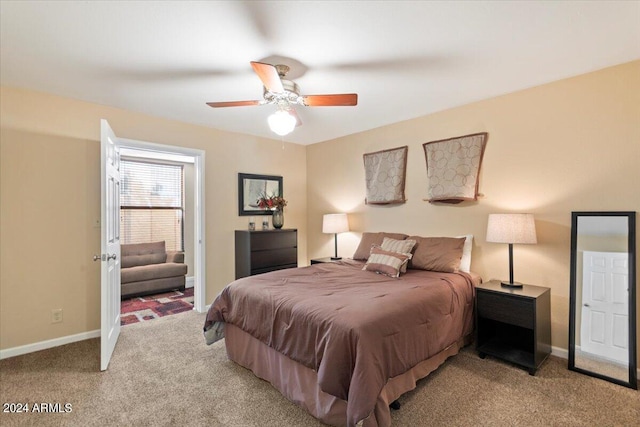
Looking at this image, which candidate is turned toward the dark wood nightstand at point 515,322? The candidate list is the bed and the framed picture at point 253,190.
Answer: the framed picture

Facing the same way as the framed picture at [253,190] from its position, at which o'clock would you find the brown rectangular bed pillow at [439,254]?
The brown rectangular bed pillow is roughly at 12 o'clock from the framed picture.

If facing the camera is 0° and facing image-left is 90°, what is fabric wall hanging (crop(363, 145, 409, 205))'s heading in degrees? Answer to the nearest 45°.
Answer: approximately 45°

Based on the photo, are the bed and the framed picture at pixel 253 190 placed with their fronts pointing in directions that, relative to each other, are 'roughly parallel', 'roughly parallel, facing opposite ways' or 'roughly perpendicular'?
roughly perpendicular

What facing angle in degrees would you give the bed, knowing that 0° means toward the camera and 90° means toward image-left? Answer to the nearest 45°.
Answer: approximately 45°

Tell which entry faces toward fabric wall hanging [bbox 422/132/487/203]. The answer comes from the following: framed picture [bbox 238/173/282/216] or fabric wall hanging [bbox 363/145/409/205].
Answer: the framed picture

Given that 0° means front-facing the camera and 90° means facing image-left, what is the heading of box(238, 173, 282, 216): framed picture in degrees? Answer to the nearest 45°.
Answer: approximately 315°
